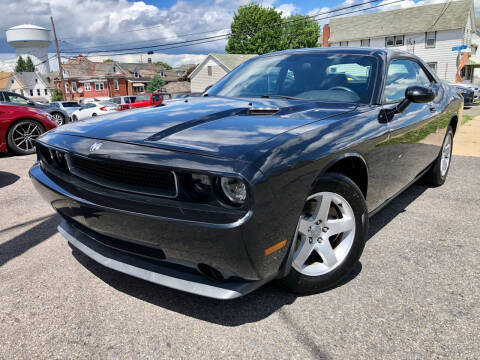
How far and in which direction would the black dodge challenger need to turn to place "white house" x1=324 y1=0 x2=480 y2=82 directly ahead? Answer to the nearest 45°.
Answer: approximately 180°

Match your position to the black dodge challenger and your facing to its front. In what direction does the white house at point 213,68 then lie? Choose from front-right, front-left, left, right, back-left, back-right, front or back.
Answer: back-right

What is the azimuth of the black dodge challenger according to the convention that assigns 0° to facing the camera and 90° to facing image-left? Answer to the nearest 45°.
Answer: approximately 45°

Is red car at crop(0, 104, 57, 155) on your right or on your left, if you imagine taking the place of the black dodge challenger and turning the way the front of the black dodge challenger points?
on your right
